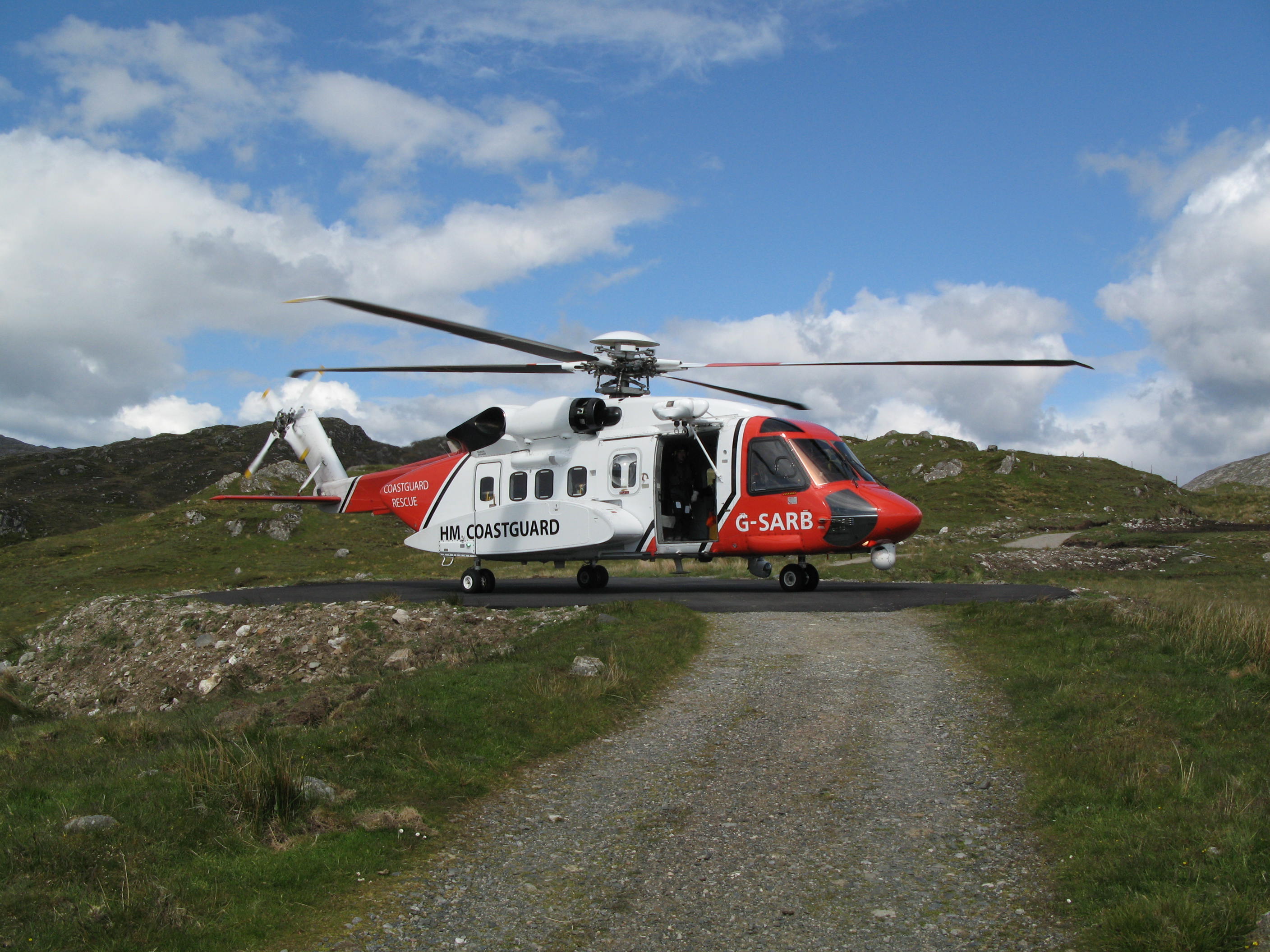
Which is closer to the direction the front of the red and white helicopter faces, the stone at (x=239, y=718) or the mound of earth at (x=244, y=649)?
the stone

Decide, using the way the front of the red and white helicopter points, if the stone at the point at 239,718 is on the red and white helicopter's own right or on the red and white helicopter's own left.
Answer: on the red and white helicopter's own right

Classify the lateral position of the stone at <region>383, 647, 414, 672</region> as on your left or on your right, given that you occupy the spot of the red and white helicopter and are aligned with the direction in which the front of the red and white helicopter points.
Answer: on your right

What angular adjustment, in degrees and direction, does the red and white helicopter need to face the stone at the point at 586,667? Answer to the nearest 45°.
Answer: approximately 45° to its right

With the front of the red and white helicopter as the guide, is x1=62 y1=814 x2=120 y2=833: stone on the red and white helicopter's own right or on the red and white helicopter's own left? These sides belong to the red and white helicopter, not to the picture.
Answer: on the red and white helicopter's own right

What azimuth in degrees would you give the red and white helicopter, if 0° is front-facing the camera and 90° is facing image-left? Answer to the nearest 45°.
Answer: approximately 315°

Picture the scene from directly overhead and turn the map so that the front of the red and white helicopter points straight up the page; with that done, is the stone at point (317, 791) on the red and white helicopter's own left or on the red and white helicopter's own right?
on the red and white helicopter's own right
